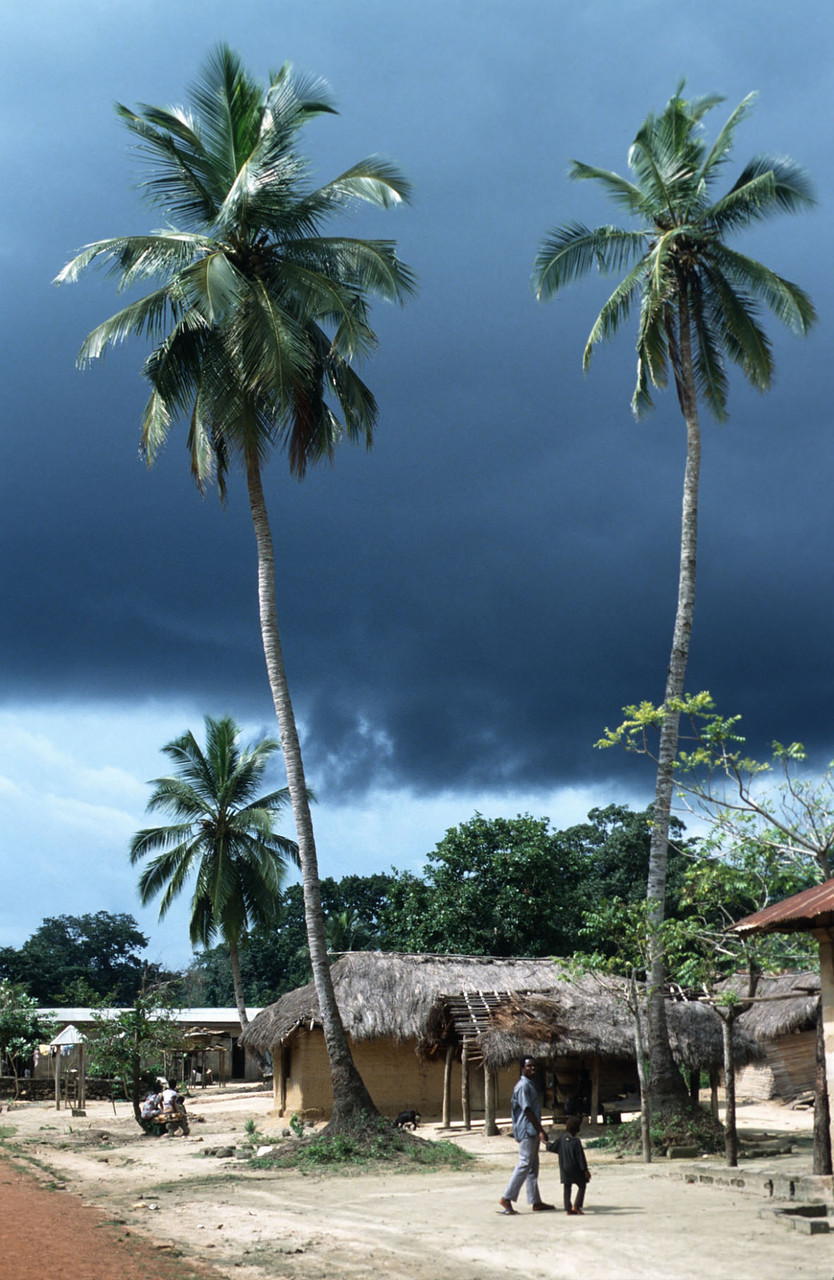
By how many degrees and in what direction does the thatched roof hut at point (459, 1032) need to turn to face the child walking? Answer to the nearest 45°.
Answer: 0° — it already faces them

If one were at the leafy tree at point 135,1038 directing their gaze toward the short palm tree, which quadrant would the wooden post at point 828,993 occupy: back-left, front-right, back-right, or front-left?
back-right

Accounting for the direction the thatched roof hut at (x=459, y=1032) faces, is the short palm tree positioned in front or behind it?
behind

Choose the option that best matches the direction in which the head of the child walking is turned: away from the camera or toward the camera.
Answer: away from the camera

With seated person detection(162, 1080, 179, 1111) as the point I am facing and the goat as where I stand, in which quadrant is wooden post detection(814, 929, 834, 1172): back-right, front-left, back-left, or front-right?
back-left
